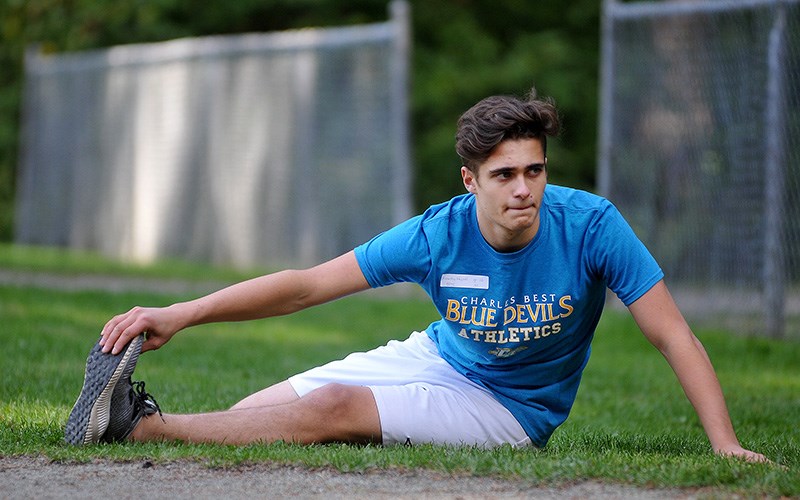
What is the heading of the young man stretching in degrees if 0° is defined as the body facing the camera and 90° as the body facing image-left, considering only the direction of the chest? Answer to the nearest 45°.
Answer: approximately 0°

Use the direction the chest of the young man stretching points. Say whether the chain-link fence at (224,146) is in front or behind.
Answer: behind

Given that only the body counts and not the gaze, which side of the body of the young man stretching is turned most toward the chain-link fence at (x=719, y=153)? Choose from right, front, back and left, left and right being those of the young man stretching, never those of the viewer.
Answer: back
